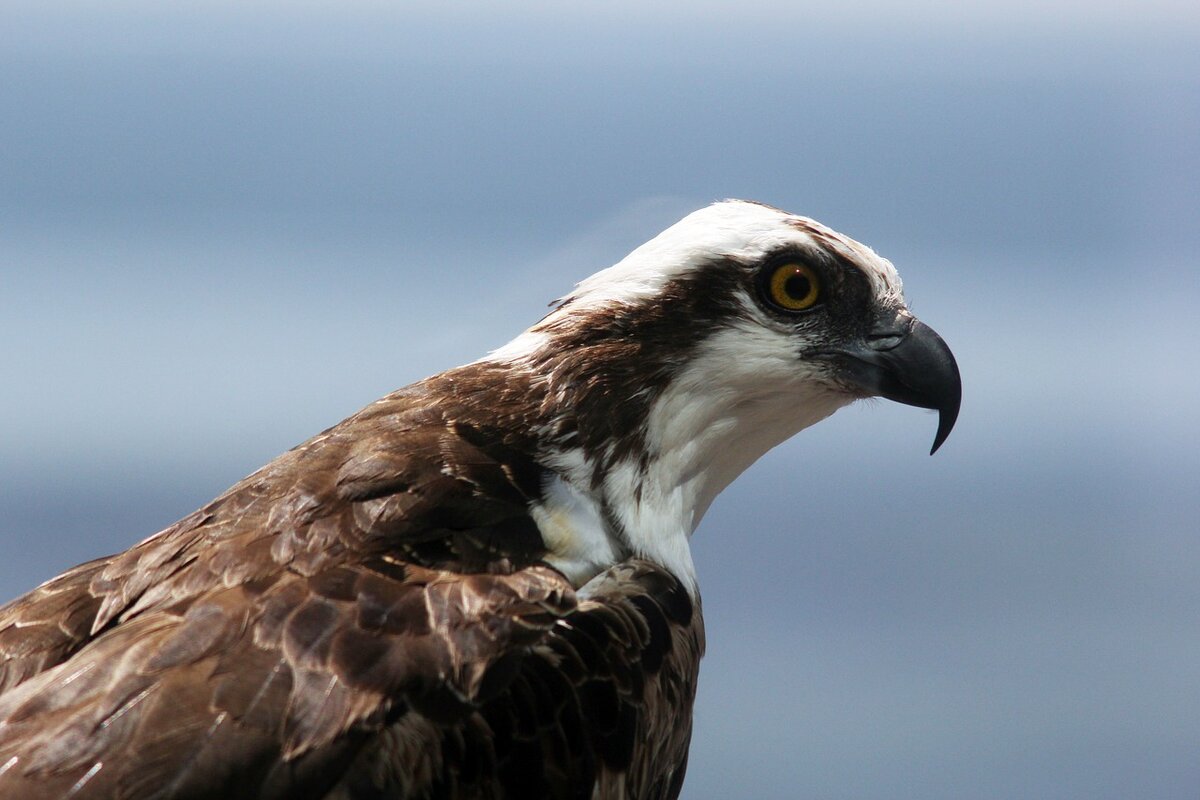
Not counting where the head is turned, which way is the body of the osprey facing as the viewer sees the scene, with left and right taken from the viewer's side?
facing to the right of the viewer
